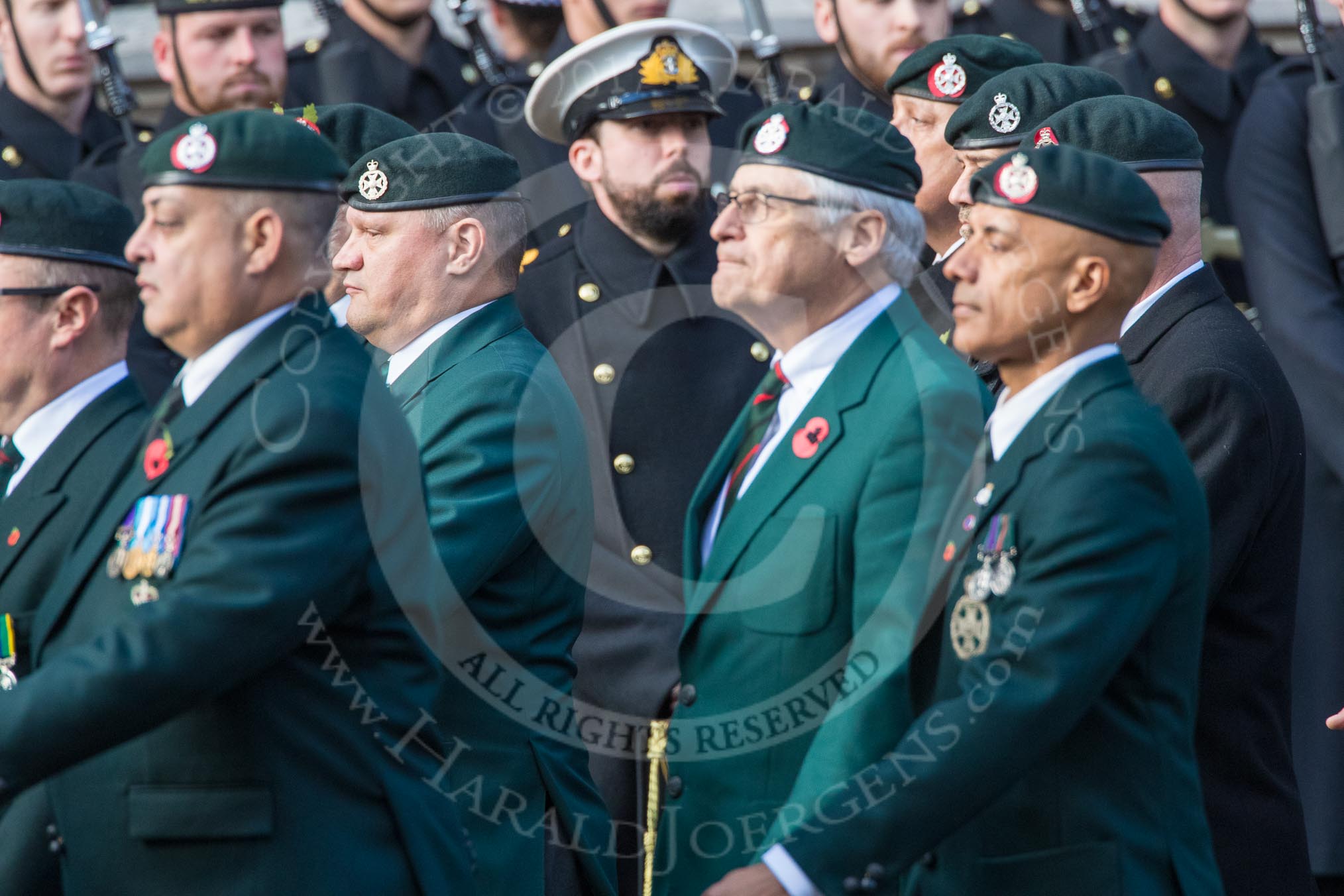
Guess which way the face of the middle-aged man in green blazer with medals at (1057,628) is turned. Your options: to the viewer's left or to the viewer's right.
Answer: to the viewer's left

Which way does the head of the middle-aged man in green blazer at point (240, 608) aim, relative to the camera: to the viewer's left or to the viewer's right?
to the viewer's left

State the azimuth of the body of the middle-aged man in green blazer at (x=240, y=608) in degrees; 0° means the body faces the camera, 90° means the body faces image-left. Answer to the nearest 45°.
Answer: approximately 90°

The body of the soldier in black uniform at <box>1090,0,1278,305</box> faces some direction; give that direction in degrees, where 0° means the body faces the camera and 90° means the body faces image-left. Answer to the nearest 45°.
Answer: approximately 315°

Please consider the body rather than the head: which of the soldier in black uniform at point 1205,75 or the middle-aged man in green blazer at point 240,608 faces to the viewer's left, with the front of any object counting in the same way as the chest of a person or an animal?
the middle-aged man in green blazer

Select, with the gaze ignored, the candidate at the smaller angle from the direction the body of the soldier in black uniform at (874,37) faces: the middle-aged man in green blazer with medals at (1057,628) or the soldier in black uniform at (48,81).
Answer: the middle-aged man in green blazer with medals
